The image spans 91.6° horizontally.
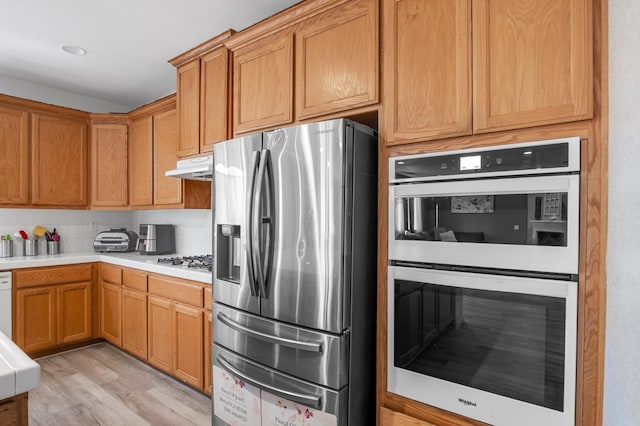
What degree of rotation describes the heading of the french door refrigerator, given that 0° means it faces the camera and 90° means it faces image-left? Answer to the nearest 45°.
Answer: approximately 45°

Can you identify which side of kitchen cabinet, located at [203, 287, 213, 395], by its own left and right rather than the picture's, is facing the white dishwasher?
right

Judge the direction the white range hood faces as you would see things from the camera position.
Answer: facing the viewer and to the left of the viewer

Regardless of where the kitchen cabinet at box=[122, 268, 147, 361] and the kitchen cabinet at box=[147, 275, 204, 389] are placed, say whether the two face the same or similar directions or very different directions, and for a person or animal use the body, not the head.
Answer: same or similar directions

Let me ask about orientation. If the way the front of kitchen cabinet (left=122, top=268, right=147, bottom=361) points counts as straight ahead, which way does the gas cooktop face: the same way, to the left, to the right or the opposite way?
the same way

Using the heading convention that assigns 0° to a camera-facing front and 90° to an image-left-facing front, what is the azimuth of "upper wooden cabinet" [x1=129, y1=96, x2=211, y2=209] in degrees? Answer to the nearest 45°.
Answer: approximately 45°

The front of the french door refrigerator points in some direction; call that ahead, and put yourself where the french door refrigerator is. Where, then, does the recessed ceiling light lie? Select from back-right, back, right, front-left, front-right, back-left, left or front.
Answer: right

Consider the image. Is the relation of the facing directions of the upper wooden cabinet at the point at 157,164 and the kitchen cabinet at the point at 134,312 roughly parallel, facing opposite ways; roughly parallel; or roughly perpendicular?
roughly parallel

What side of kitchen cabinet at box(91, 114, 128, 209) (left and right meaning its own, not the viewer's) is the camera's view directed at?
front

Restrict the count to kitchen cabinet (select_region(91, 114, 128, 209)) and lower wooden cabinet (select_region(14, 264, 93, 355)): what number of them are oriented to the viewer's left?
0

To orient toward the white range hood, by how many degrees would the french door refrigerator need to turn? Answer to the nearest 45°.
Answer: approximately 90° to its right

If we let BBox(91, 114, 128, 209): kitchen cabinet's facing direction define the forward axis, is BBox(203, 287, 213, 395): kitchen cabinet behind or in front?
in front

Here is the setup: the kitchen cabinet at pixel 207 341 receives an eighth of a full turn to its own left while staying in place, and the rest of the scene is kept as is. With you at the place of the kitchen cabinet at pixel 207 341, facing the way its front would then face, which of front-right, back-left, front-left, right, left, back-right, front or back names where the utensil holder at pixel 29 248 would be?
back-right
